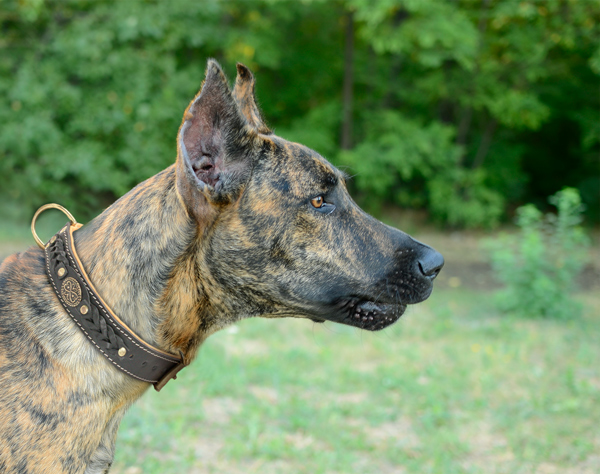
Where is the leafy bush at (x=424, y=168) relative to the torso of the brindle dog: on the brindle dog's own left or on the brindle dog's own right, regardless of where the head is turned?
on the brindle dog's own left

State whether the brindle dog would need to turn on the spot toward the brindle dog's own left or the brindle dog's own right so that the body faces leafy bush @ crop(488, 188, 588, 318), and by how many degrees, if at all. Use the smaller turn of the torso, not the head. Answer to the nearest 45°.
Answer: approximately 45° to the brindle dog's own left

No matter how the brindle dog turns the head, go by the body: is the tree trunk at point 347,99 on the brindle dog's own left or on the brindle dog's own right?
on the brindle dog's own left

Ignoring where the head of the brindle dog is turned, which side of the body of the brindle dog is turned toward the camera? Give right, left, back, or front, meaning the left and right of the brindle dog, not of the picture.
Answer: right
